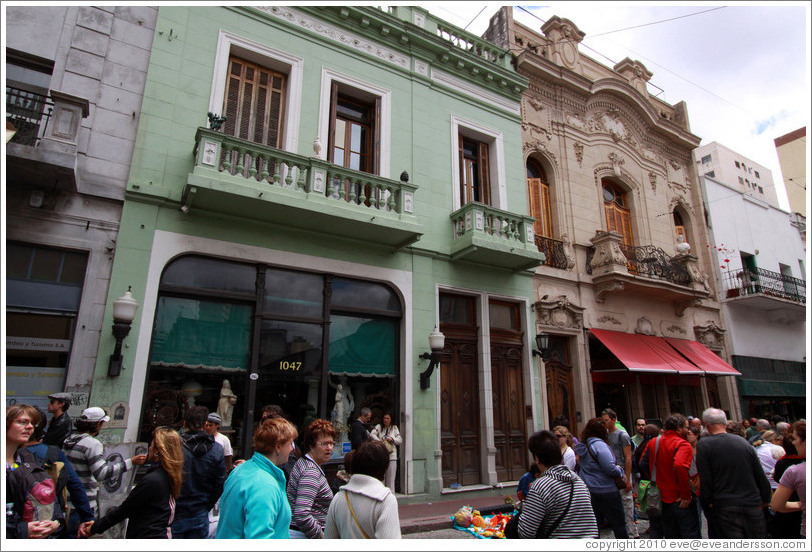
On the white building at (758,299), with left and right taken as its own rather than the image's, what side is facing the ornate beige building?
right

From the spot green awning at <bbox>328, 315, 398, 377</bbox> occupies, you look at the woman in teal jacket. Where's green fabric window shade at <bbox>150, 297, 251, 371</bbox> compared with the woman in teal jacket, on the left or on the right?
right

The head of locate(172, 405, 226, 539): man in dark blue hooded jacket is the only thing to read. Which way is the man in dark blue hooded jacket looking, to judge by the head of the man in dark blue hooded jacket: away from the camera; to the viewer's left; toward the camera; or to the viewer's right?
away from the camera

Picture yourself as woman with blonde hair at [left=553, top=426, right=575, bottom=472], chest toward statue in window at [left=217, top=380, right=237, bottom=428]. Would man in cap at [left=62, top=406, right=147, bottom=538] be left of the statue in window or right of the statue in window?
left

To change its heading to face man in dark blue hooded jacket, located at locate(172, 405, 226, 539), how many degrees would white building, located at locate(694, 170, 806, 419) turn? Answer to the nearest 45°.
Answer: approximately 45° to its right

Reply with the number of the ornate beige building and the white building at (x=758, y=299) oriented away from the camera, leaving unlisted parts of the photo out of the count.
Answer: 0

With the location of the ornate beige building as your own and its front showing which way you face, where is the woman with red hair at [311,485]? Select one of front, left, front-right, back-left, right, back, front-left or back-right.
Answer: front-right

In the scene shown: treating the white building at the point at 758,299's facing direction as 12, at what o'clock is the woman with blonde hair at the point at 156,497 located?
The woman with blonde hair is roughly at 2 o'clock from the white building.

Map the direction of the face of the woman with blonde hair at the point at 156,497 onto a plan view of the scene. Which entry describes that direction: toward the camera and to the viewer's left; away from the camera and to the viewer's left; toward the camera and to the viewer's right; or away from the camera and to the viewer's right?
away from the camera and to the viewer's left

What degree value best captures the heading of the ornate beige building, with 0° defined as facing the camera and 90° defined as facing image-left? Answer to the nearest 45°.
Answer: approximately 315°

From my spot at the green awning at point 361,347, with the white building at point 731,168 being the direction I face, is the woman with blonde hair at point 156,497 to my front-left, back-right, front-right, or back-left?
back-right

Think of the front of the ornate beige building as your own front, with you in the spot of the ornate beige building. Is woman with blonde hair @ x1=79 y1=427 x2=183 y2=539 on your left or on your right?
on your right

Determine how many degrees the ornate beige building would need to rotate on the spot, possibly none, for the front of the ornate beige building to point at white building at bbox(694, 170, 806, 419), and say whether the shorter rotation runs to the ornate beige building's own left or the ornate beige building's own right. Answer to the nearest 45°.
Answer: approximately 90° to the ornate beige building's own left
